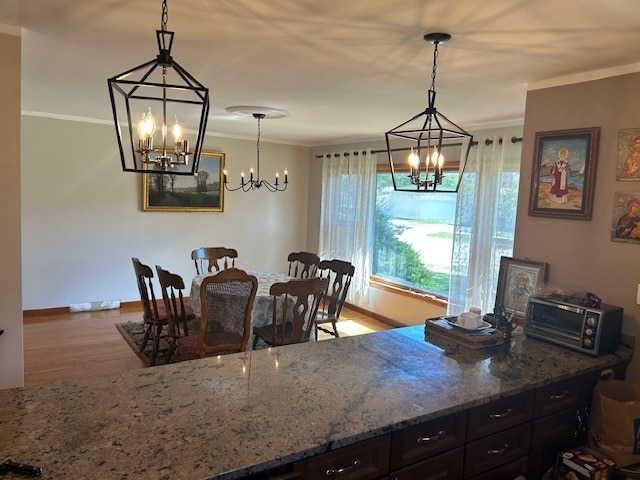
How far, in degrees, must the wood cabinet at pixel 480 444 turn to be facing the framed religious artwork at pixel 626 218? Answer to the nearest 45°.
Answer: approximately 90° to its left

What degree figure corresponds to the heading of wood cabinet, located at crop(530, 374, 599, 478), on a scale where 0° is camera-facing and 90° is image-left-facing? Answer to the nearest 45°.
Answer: approximately 315°

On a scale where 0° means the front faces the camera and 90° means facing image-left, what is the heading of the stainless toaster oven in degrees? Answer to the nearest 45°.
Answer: approximately 45°

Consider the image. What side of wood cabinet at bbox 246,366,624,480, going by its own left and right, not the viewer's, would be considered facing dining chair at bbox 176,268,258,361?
back

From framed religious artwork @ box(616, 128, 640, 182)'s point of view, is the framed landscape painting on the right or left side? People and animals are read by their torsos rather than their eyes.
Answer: on its right

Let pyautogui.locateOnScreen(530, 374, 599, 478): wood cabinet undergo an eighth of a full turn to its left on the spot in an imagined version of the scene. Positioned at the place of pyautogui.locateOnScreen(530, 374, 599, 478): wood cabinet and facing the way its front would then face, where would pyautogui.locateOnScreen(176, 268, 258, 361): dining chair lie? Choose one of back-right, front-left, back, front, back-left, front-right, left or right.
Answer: back

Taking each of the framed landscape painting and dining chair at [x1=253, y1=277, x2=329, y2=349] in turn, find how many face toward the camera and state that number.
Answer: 1

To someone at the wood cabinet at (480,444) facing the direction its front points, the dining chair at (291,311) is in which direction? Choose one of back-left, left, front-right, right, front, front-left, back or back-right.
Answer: back
